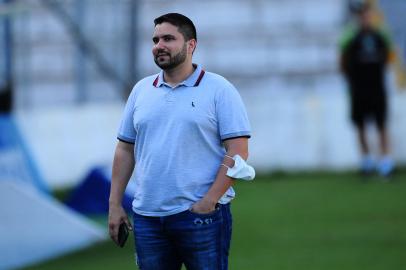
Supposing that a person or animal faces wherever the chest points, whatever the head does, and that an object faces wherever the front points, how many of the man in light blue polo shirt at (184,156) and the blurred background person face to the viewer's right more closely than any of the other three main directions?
0

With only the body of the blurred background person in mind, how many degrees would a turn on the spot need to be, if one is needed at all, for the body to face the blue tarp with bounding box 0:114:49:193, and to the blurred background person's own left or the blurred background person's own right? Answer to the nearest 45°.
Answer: approximately 45° to the blurred background person's own right

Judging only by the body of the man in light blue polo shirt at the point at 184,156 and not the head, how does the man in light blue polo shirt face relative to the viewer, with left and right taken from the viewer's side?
facing the viewer and to the left of the viewer

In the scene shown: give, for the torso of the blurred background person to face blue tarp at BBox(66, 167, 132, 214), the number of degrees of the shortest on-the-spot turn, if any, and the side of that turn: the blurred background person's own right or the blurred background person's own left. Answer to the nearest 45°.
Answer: approximately 45° to the blurred background person's own right

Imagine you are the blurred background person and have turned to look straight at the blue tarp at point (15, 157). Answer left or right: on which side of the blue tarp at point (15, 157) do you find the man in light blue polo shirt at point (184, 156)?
left

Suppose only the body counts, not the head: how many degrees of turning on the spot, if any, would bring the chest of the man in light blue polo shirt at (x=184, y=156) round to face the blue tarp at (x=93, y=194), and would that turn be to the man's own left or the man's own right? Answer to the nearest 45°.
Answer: approximately 135° to the man's own right

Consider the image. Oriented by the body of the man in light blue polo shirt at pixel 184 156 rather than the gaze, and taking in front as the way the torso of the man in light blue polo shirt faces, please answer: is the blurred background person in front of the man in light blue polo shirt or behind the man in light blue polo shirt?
behind

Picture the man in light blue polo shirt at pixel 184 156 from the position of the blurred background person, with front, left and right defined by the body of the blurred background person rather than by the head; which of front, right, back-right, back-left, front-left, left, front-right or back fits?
front

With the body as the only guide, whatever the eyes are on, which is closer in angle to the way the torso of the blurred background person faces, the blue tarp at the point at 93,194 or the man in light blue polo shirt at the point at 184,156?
the man in light blue polo shirt
